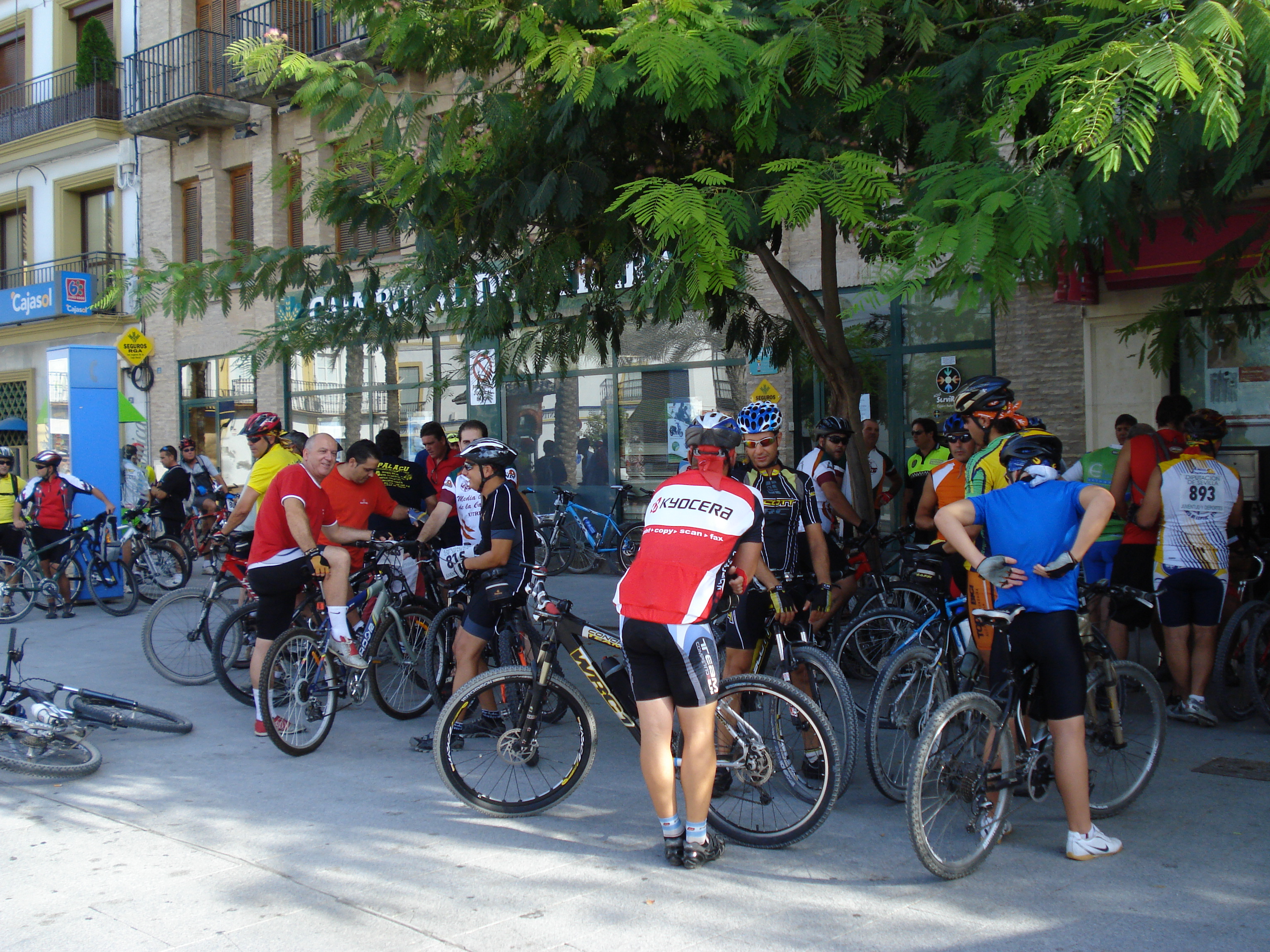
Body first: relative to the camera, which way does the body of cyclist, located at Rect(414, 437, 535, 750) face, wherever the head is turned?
to the viewer's left

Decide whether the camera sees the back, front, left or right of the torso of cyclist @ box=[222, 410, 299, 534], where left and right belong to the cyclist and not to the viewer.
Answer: left

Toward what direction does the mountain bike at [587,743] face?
to the viewer's left

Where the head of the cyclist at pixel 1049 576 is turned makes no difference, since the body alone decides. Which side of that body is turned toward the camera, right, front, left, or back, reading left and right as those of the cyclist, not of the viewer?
back

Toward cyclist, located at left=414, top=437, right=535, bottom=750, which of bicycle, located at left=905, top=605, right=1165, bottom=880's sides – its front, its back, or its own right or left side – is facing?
left

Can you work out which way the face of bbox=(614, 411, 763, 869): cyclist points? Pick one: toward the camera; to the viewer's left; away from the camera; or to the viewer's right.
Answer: away from the camera
